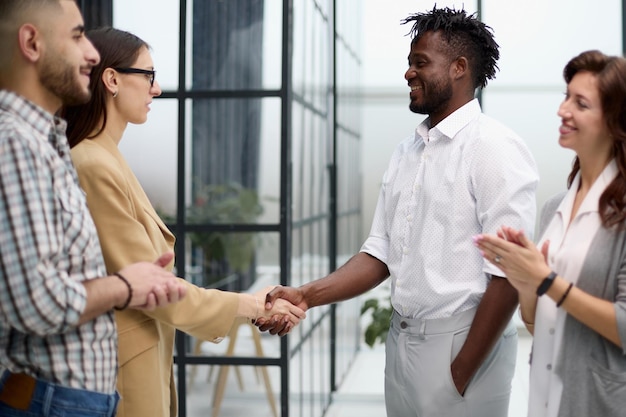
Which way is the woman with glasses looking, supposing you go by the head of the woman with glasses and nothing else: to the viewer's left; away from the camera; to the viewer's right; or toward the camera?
to the viewer's right

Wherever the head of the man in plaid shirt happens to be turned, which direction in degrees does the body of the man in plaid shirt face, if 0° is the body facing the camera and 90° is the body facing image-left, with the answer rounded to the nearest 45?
approximately 270°

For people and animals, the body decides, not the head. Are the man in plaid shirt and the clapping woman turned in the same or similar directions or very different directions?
very different directions

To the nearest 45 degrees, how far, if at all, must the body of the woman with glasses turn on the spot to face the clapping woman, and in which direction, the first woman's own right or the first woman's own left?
approximately 45° to the first woman's own right

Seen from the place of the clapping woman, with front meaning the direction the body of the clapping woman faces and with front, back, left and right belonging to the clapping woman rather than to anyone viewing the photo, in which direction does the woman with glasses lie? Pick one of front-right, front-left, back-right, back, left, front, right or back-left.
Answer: front-right

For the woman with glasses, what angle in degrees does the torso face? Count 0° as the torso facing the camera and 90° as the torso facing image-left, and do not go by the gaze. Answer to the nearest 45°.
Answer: approximately 270°

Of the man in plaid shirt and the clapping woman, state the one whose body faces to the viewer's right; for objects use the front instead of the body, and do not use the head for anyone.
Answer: the man in plaid shirt
